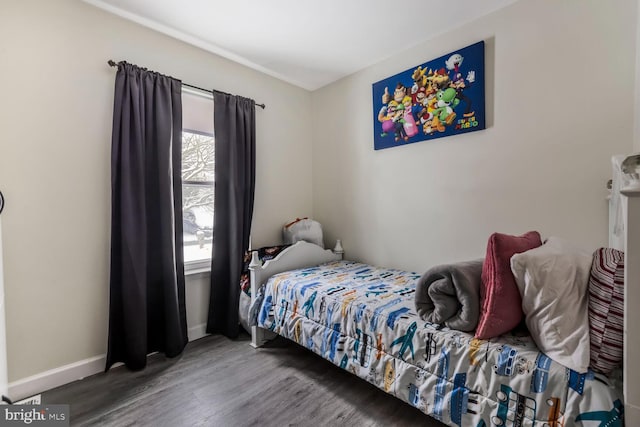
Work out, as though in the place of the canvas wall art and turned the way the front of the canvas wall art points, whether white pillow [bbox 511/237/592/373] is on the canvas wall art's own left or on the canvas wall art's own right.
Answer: on the canvas wall art's own left

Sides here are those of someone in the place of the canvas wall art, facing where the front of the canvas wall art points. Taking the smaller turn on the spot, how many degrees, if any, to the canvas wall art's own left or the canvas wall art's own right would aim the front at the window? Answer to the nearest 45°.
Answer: approximately 45° to the canvas wall art's own right

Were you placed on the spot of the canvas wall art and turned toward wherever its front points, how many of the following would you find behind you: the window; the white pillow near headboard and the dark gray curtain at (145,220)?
0

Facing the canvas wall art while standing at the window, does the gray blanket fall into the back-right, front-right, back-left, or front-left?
front-right

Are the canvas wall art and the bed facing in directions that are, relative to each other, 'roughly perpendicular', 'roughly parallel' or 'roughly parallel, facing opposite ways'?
roughly perpendicular

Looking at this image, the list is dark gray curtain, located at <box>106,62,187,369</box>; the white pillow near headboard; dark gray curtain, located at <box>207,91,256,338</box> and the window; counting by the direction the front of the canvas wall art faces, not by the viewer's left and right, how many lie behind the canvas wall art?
0

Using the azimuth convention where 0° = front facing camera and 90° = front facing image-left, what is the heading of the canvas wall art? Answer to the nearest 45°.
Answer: approximately 45°

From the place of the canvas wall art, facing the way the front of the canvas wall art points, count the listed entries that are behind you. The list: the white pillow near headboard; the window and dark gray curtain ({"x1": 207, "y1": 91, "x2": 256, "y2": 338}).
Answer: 0
